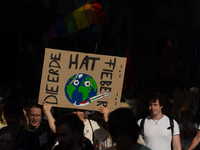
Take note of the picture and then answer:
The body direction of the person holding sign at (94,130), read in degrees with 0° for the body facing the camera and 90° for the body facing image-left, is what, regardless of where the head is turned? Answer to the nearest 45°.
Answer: approximately 45°
